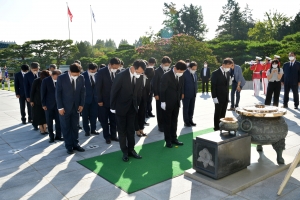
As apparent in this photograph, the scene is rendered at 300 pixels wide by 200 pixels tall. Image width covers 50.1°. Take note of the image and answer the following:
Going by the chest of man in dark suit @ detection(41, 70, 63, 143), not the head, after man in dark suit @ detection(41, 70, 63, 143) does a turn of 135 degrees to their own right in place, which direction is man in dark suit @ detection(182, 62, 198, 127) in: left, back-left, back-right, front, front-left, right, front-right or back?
back

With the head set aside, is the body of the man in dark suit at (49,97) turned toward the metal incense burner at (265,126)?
yes

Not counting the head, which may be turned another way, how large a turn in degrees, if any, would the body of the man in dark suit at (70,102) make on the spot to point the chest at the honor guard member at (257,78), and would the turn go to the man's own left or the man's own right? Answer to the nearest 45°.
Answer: approximately 90° to the man's own left

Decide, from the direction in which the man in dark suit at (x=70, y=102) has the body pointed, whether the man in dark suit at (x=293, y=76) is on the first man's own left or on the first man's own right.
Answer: on the first man's own left

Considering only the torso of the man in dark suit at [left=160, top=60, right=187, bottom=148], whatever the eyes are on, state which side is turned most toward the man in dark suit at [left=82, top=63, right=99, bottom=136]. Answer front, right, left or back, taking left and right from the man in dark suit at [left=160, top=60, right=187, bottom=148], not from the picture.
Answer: back

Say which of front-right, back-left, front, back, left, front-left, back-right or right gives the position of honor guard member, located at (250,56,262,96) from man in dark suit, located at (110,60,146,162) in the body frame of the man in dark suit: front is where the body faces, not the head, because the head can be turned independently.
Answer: left

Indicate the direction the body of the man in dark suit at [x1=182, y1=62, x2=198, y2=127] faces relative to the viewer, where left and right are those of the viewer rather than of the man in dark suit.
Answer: facing the viewer and to the right of the viewer

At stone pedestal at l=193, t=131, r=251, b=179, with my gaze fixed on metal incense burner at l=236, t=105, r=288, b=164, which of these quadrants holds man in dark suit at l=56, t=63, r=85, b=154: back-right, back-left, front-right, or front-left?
back-left

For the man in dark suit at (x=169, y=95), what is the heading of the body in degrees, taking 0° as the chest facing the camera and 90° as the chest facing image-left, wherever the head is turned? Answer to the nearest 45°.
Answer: approximately 315°
